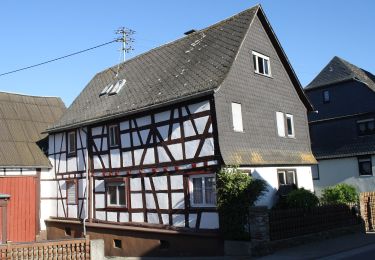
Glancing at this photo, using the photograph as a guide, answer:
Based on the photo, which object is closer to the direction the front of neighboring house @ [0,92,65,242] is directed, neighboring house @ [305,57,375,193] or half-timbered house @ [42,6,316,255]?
the half-timbered house

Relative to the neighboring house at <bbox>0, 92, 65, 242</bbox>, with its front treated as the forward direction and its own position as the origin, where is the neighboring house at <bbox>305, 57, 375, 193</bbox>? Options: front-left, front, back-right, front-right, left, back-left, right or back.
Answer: left

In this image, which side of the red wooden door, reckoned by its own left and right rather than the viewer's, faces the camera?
front

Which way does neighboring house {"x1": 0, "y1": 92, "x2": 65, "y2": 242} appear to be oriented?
toward the camera

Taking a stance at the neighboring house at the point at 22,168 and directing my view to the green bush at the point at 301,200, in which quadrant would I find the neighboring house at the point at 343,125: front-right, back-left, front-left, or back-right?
front-left

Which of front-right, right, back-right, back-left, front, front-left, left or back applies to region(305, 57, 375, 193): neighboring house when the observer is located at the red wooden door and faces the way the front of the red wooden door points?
left

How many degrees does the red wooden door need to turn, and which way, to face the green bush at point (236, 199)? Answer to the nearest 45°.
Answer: approximately 45° to its left

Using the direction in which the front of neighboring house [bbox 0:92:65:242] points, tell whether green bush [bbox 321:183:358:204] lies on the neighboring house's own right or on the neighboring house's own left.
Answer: on the neighboring house's own left

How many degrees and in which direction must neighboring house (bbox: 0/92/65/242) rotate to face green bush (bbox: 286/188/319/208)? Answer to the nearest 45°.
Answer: approximately 45° to its left
